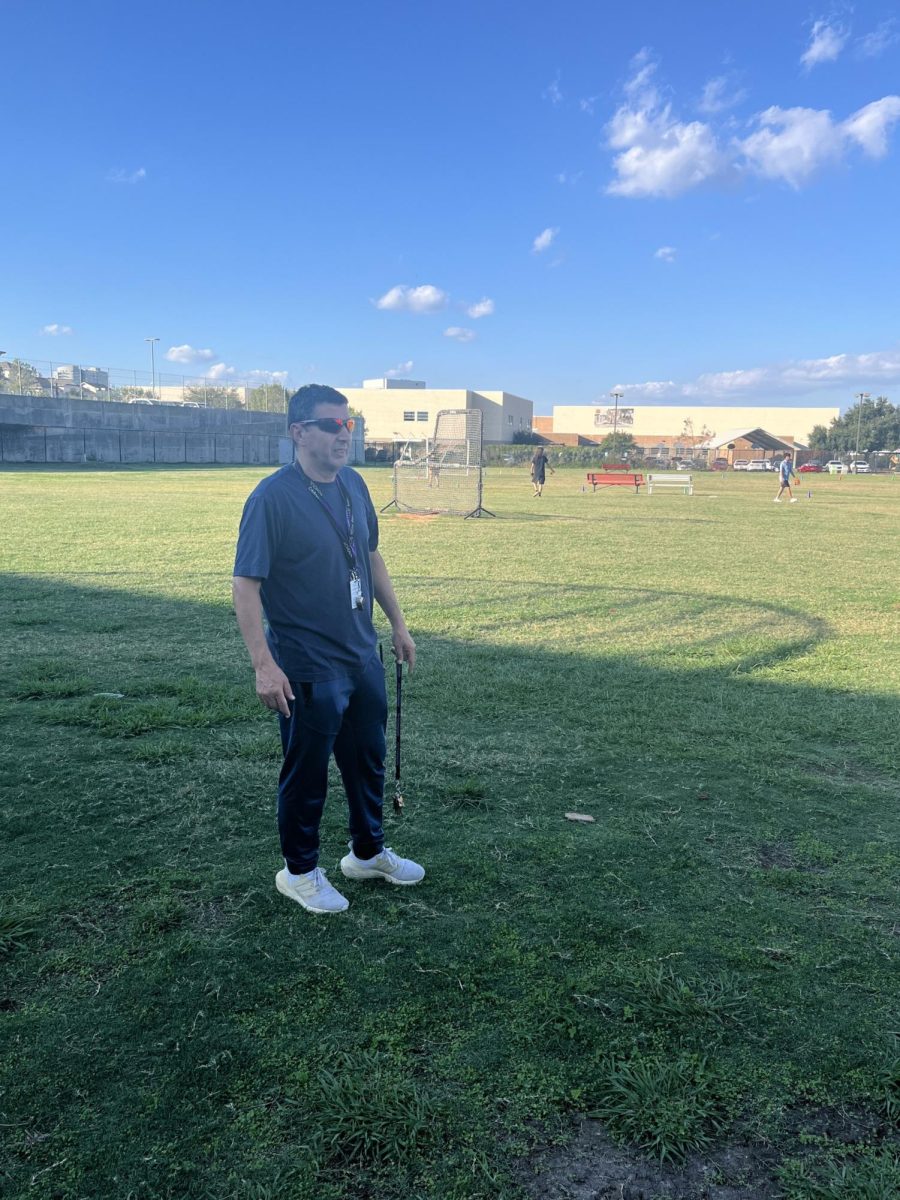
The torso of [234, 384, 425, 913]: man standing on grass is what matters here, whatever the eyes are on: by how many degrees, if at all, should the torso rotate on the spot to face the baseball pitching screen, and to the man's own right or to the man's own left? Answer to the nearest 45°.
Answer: approximately 135° to the man's own left
